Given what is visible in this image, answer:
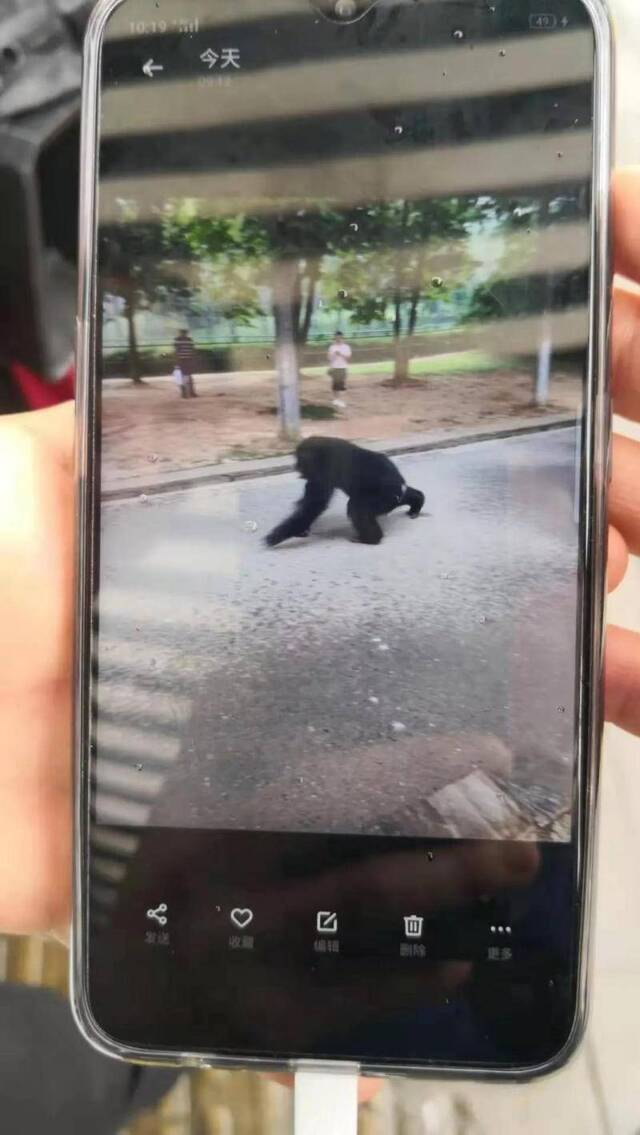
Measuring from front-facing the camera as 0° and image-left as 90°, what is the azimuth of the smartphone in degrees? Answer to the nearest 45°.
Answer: approximately 0°
